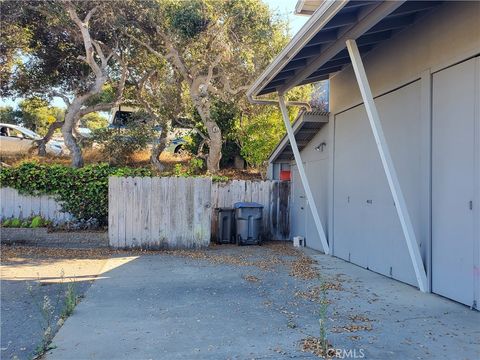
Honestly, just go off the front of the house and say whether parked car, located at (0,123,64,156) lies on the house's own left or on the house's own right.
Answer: on the house's own right

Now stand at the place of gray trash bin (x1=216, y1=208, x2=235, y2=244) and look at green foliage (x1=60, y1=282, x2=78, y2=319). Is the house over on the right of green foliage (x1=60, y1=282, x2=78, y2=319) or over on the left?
left

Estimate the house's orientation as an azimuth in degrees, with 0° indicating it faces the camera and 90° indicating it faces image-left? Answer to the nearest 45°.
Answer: approximately 45°

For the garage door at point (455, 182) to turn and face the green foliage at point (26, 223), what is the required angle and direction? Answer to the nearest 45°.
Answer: approximately 45° to its right

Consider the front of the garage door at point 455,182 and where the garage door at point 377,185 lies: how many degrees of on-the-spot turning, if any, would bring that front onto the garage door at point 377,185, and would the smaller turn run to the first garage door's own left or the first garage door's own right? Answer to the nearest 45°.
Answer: approximately 90° to the first garage door's own right

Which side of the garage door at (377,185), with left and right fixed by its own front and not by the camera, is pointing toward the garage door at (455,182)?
left

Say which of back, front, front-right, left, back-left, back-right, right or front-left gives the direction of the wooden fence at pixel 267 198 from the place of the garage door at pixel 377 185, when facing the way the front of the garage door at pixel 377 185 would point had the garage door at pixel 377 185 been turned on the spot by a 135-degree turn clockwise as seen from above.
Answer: front-left
